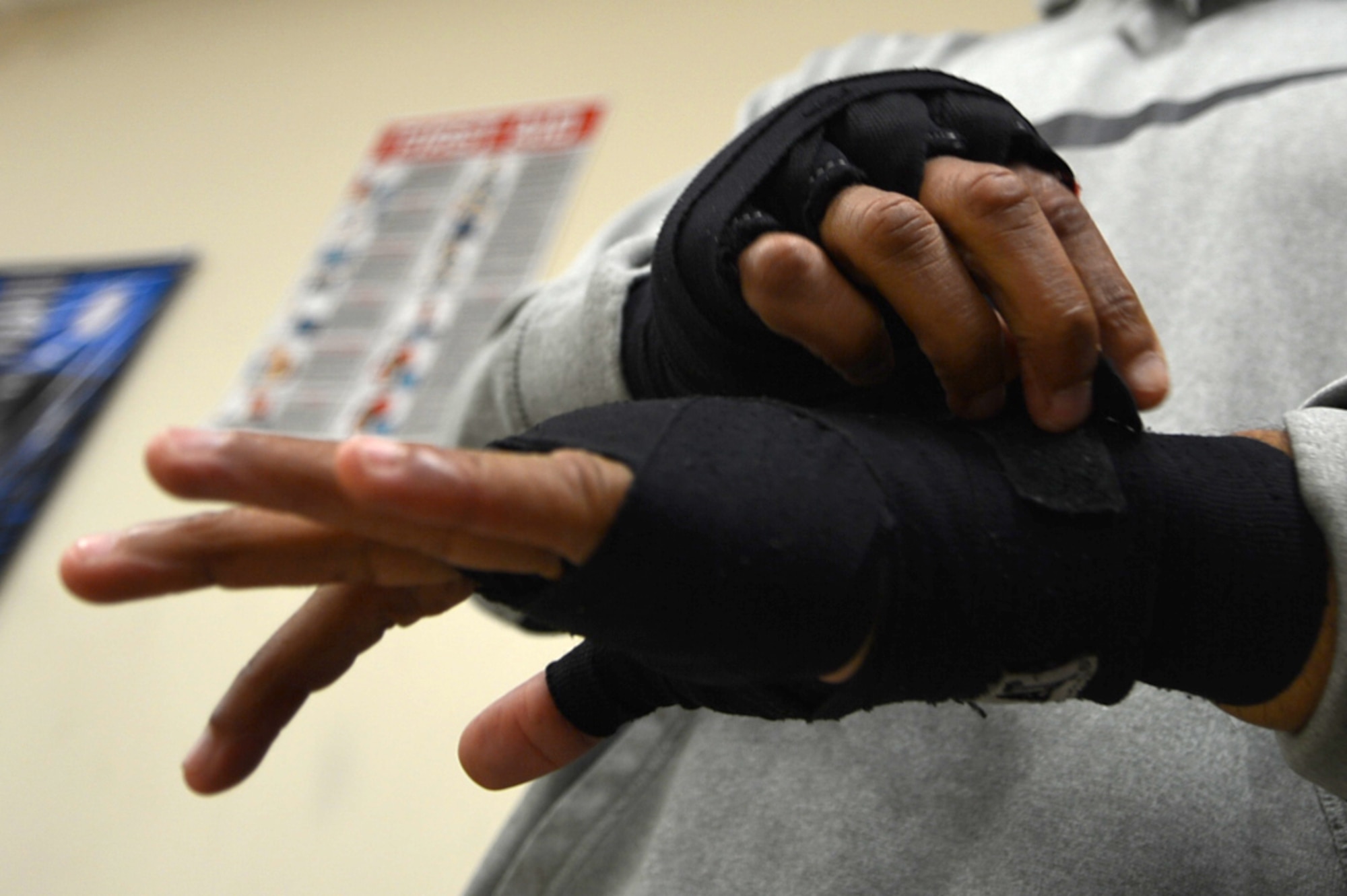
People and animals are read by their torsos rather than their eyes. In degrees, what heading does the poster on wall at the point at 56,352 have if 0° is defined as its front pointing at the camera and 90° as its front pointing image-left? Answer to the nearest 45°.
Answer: approximately 0°
